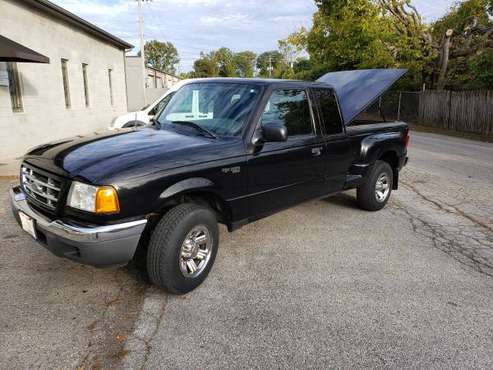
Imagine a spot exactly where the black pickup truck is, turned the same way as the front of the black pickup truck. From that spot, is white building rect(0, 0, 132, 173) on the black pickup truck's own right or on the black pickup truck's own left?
on the black pickup truck's own right

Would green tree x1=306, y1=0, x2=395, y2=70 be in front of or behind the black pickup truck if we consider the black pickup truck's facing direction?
behind

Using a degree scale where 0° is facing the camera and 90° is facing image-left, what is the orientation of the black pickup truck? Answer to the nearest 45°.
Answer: approximately 45°
